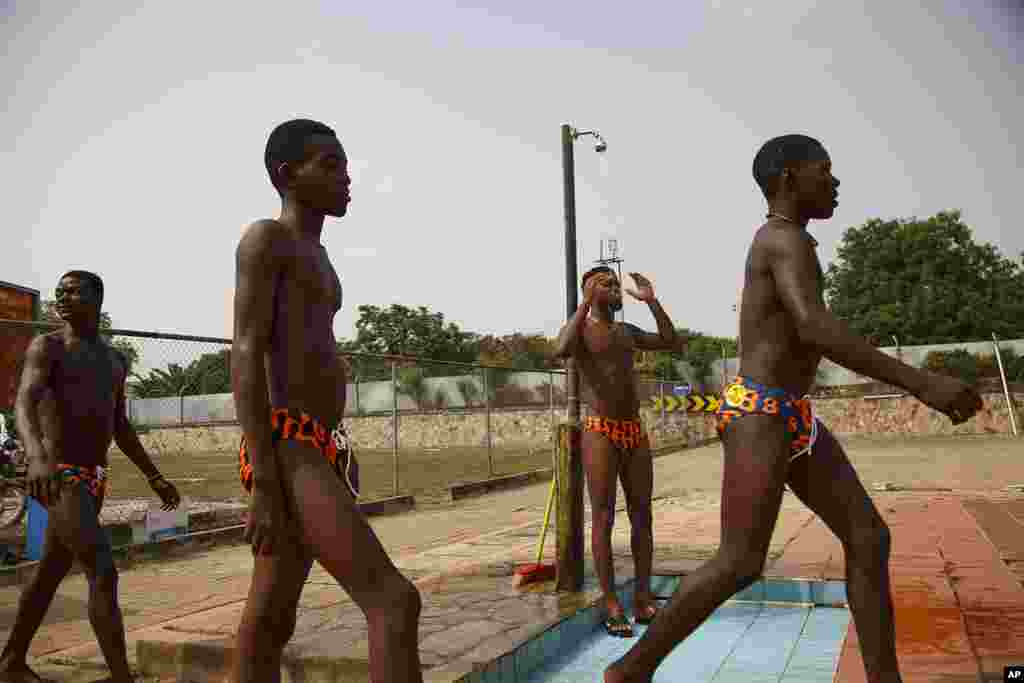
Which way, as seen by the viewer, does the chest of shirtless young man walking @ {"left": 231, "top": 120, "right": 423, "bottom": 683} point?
to the viewer's right

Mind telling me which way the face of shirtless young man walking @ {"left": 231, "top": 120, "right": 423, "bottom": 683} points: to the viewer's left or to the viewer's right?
to the viewer's right

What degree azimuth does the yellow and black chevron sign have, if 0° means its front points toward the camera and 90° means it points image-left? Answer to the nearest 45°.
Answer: approximately 0°

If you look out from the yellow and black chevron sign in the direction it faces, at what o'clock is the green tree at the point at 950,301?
The green tree is roughly at 7 o'clock from the yellow and black chevron sign.

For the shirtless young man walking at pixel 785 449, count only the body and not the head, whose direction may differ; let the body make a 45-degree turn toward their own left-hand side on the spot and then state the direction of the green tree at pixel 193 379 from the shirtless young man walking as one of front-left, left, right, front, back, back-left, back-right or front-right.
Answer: left

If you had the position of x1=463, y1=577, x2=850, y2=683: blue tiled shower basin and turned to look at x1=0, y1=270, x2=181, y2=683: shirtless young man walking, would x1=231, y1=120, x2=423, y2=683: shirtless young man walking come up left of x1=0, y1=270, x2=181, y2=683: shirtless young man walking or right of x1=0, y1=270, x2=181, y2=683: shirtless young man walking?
left

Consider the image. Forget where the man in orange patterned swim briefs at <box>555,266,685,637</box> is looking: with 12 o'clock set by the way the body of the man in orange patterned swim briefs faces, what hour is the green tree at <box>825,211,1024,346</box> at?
The green tree is roughly at 8 o'clock from the man in orange patterned swim briefs.

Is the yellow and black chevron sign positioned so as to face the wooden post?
yes

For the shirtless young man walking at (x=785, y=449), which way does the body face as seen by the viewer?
to the viewer's right

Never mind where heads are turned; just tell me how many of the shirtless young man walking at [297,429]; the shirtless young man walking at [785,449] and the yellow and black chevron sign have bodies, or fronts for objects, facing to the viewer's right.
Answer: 2

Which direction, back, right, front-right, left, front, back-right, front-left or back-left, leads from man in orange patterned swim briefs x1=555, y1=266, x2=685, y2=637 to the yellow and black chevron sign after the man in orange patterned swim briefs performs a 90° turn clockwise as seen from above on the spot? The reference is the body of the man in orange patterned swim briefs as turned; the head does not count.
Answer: back-right

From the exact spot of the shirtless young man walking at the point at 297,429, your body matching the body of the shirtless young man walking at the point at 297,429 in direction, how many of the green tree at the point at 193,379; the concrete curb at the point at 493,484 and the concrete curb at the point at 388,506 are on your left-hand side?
3
